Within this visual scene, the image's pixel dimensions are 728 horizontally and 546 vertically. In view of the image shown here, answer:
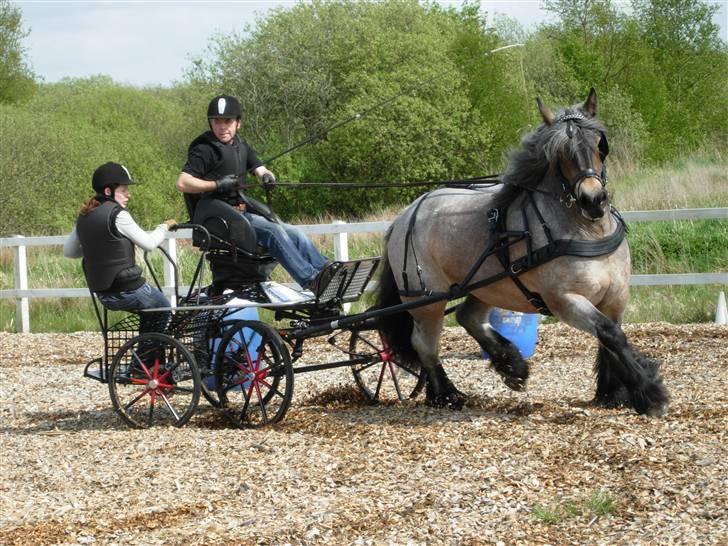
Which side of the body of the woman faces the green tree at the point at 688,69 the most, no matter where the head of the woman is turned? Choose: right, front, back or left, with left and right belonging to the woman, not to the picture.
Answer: front

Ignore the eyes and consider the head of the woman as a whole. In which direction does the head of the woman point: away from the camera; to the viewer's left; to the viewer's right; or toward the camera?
to the viewer's right

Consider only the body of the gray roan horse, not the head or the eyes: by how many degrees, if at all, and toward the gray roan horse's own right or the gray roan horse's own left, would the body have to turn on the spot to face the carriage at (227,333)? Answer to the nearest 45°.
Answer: approximately 135° to the gray roan horse's own right

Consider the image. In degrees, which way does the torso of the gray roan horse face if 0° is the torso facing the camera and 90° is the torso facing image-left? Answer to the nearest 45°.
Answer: approximately 315°

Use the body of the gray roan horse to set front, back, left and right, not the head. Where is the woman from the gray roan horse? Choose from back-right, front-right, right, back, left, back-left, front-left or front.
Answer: back-right

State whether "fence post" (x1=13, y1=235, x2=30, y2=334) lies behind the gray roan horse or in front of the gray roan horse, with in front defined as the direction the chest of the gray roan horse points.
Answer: behind

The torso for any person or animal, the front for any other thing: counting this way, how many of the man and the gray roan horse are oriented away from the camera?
0

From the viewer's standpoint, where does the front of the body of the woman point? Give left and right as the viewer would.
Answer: facing away from the viewer and to the right of the viewer

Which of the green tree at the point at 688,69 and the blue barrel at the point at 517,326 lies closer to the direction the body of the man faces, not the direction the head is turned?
the blue barrel
